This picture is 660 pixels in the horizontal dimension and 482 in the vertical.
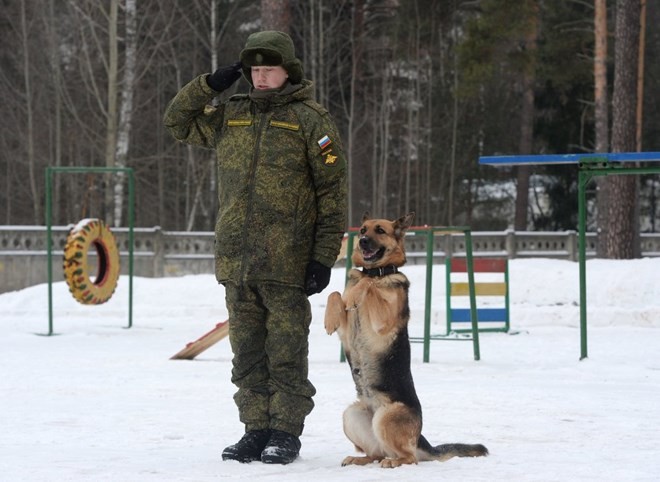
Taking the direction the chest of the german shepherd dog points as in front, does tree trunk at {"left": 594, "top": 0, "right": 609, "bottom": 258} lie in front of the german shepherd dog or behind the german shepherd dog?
behind

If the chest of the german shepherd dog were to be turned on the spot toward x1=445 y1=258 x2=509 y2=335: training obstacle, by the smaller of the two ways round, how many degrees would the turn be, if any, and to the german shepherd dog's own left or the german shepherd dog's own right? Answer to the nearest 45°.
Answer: approximately 135° to the german shepherd dog's own right

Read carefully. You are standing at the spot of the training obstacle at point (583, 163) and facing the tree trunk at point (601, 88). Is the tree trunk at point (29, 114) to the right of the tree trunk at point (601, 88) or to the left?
left

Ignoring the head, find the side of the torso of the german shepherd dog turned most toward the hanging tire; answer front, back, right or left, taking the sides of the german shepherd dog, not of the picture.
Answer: right

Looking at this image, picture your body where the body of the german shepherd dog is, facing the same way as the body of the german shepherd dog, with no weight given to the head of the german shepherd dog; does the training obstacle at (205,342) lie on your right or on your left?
on your right

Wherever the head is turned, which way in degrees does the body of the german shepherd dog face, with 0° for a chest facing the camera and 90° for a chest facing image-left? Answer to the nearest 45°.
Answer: approximately 45°

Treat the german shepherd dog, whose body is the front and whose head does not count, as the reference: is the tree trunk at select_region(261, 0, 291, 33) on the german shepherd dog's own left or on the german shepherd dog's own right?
on the german shepherd dog's own right

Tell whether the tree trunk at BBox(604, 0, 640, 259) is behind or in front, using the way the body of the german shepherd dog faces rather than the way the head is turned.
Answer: behind

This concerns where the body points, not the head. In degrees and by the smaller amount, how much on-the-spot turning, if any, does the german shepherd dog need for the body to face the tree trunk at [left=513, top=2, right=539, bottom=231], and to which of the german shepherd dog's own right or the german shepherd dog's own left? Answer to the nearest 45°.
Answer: approximately 135° to the german shepherd dog's own right

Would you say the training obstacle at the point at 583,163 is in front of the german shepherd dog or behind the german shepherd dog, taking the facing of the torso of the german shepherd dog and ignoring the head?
behind

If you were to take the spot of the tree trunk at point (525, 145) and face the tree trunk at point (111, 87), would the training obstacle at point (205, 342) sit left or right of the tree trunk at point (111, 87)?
left

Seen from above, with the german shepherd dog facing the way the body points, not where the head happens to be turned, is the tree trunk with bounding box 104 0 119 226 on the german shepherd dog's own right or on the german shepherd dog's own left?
on the german shepherd dog's own right
